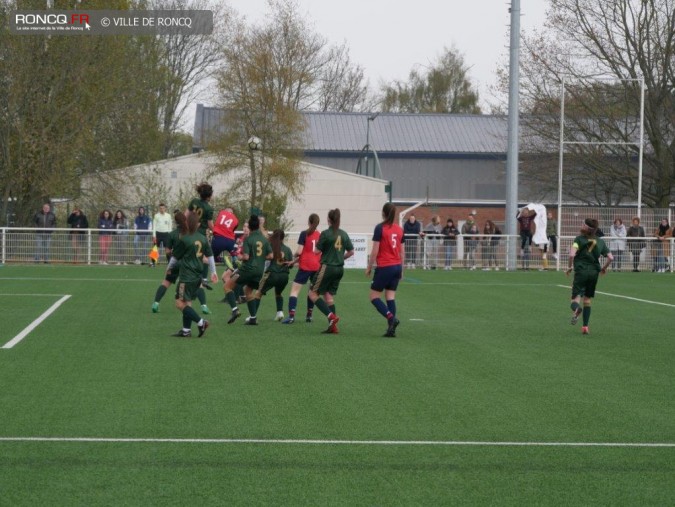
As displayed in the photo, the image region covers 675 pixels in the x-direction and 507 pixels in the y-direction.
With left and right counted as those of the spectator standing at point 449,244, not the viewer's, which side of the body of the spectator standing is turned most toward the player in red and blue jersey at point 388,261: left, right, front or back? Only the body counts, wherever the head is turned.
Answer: front

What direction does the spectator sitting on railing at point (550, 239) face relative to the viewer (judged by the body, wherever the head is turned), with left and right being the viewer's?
facing the viewer and to the left of the viewer

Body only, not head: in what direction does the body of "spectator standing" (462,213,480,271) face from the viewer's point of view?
toward the camera

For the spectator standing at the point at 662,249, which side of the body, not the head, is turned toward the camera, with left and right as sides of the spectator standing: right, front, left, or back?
front

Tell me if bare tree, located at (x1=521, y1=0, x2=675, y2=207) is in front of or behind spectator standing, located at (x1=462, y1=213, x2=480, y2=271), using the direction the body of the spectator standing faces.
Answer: behind

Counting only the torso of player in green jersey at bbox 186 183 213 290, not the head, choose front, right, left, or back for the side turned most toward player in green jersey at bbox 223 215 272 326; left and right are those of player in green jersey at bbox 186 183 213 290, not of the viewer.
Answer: right

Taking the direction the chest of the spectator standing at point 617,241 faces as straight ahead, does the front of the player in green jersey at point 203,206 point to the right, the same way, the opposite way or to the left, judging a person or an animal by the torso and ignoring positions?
the opposite way

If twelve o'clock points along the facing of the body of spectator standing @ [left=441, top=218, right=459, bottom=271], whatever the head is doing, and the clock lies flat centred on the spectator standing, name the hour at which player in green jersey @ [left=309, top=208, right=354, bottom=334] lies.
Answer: The player in green jersey is roughly at 12 o'clock from the spectator standing.

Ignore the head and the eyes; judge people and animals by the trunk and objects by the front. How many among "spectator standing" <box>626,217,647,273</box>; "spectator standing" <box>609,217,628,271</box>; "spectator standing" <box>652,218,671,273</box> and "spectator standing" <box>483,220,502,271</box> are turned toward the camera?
4

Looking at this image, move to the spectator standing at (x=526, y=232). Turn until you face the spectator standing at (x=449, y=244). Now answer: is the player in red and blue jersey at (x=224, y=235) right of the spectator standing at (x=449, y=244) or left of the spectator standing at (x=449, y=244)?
left

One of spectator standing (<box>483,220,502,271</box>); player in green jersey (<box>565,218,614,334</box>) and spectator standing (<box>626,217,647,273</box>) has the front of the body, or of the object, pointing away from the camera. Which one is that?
the player in green jersey

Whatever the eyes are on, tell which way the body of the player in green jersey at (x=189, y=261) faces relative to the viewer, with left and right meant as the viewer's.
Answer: facing away from the viewer and to the left of the viewer

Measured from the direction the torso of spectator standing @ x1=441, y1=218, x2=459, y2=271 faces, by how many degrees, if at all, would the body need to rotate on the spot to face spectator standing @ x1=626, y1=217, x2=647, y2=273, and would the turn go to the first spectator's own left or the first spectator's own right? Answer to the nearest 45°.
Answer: approximately 90° to the first spectator's own left

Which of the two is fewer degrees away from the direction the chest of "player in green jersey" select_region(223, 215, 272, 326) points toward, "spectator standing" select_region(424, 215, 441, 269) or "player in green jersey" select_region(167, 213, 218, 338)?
the spectator standing

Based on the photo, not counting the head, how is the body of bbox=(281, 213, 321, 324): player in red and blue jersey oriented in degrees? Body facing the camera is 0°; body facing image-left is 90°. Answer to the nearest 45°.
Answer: approximately 135°

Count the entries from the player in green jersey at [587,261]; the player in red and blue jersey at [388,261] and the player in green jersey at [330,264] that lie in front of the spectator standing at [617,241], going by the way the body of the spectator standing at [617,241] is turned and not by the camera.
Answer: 3

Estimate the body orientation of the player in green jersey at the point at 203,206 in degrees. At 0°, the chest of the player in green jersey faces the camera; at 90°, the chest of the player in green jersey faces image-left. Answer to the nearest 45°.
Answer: approximately 225°

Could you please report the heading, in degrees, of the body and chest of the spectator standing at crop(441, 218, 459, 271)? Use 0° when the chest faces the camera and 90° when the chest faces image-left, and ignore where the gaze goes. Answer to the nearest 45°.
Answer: approximately 0°
